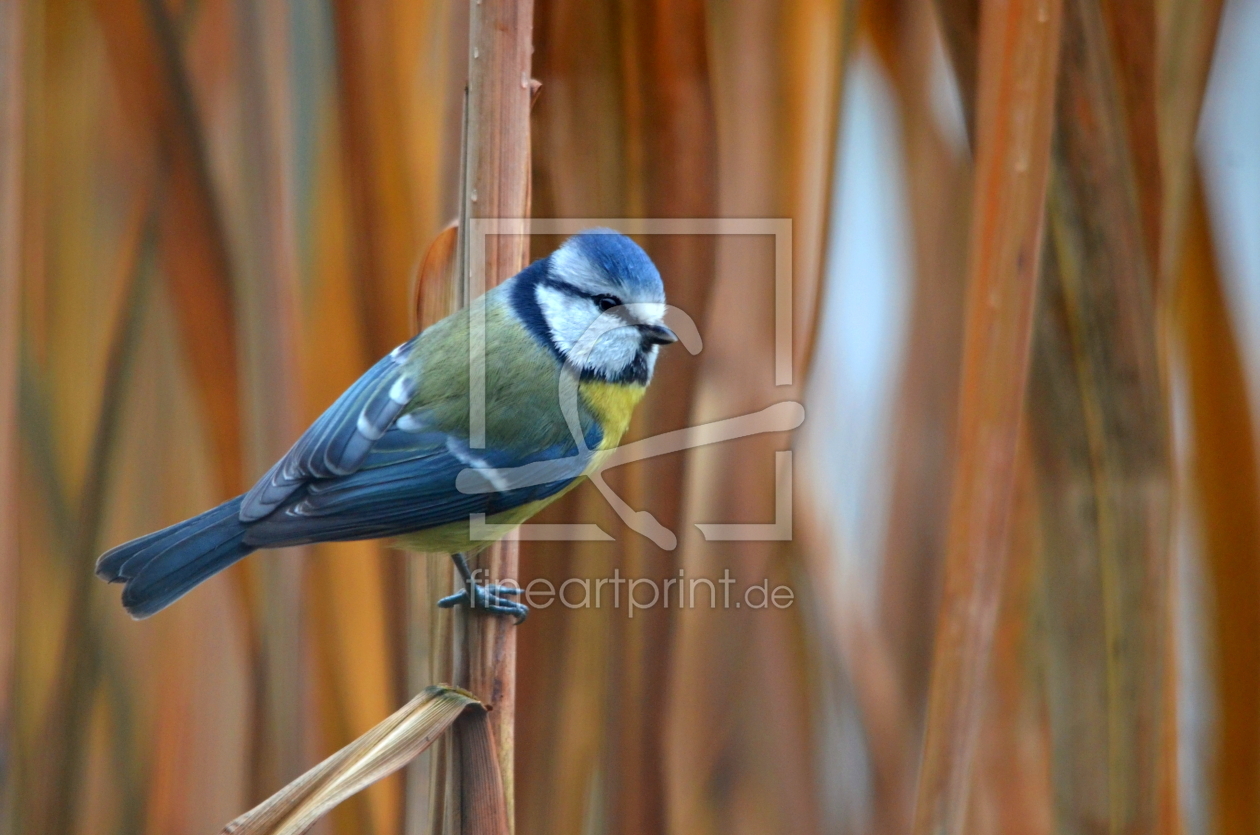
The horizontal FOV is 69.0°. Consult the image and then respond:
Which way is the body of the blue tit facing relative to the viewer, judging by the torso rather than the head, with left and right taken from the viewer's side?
facing to the right of the viewer

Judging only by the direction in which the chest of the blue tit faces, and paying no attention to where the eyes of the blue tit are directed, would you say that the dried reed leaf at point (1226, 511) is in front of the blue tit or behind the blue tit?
in front

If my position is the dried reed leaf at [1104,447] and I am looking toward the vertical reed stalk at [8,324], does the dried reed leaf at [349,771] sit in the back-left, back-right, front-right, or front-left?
front-left

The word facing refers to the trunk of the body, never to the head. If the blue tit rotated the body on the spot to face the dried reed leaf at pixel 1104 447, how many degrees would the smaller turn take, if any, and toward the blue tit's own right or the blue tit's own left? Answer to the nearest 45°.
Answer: approximately 45° to the blue tit's own left
